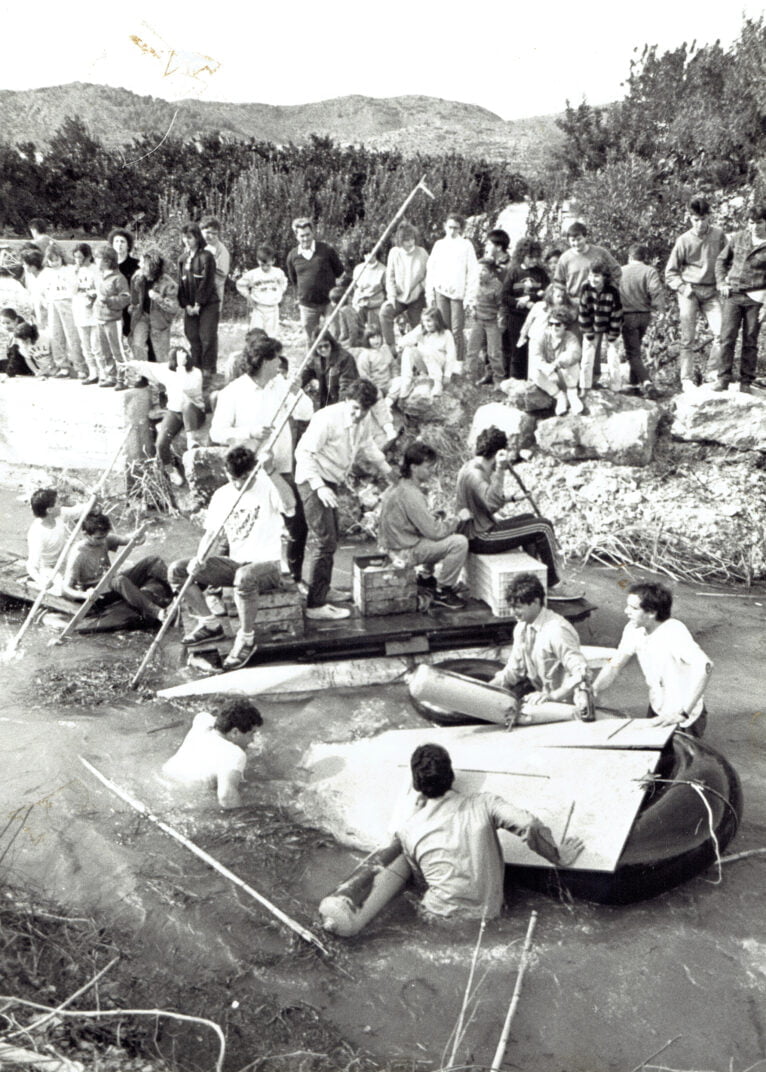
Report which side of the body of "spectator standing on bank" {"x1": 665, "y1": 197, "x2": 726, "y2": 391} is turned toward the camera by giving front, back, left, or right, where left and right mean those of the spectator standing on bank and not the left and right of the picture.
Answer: front

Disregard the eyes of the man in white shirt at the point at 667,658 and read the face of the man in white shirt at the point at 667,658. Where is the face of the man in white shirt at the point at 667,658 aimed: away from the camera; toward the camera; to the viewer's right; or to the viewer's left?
to the viewer's left

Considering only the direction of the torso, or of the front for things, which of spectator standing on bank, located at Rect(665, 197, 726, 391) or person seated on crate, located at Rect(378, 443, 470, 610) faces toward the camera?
the spectator standing on bank

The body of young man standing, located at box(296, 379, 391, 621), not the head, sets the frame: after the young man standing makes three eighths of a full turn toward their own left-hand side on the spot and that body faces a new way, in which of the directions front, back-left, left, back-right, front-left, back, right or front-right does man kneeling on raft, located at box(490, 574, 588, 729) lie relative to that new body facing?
back-right

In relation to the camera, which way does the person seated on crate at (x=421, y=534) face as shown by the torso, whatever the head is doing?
to the viewer's right

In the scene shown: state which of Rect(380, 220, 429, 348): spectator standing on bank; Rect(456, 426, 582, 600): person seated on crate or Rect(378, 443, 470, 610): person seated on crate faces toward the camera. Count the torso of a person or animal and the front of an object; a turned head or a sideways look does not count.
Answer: the spectator standing on bank

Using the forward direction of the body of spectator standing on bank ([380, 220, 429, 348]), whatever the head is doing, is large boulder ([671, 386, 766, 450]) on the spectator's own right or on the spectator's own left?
on the spectator's own left

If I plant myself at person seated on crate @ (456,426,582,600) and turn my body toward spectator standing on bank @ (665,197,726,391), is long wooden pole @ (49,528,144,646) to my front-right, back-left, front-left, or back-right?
back-left

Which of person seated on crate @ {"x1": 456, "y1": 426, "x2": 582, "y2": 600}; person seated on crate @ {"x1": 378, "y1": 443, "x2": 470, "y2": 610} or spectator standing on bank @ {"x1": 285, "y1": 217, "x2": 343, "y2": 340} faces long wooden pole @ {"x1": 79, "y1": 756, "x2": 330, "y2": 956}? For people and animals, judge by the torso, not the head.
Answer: the spectator standing on bank

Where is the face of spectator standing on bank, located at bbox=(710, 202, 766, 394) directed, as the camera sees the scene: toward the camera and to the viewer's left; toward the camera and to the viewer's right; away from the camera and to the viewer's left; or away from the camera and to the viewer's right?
toward the camera and to the viewer's left

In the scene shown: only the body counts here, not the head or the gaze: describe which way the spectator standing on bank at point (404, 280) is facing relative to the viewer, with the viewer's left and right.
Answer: facing the viewer

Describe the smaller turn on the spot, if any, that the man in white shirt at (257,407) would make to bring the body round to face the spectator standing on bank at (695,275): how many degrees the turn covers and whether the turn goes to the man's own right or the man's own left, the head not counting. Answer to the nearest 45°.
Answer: approximately 90° to the man's own left

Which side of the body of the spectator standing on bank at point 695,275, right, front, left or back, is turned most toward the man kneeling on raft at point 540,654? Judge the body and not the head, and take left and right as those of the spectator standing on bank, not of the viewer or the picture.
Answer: front

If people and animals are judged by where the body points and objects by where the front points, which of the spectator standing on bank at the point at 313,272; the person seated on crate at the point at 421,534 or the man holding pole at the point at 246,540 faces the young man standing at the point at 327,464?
the spectator standing on bank

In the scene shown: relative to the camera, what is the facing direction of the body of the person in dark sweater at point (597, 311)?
toward the camera
